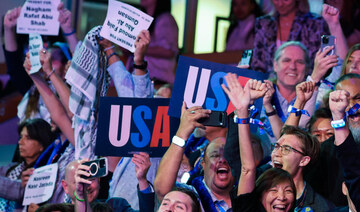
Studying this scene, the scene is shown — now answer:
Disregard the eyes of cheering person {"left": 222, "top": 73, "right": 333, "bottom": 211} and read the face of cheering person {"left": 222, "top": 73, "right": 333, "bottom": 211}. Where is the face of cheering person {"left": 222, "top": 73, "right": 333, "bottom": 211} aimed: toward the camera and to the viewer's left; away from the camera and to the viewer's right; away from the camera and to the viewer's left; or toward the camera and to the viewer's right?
toward the camera and to the viewer's left

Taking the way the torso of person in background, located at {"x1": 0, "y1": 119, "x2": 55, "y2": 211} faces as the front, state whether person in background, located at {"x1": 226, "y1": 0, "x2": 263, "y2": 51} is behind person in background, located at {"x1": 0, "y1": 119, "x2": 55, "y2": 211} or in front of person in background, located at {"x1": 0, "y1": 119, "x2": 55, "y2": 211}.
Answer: behind

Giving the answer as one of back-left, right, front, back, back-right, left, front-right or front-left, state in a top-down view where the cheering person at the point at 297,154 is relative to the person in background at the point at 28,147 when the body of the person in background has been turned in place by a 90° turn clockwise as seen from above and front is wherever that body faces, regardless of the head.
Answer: back

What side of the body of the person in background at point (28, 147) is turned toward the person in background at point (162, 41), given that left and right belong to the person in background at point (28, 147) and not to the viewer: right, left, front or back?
back

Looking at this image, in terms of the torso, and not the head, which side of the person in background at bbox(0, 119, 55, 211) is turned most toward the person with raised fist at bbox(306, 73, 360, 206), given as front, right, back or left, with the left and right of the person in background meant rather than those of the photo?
left

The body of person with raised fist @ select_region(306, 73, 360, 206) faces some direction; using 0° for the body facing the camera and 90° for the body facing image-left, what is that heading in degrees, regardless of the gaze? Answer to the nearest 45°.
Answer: approximately 45°
